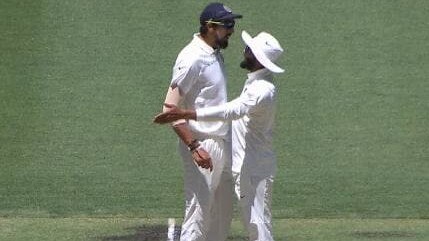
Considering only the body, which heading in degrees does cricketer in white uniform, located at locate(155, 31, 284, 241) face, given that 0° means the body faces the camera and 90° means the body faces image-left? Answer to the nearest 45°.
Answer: approximately 90°

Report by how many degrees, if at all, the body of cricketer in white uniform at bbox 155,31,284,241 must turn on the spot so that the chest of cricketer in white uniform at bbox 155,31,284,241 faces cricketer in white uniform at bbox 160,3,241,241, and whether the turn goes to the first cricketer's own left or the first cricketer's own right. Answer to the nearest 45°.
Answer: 0° — they already face them
